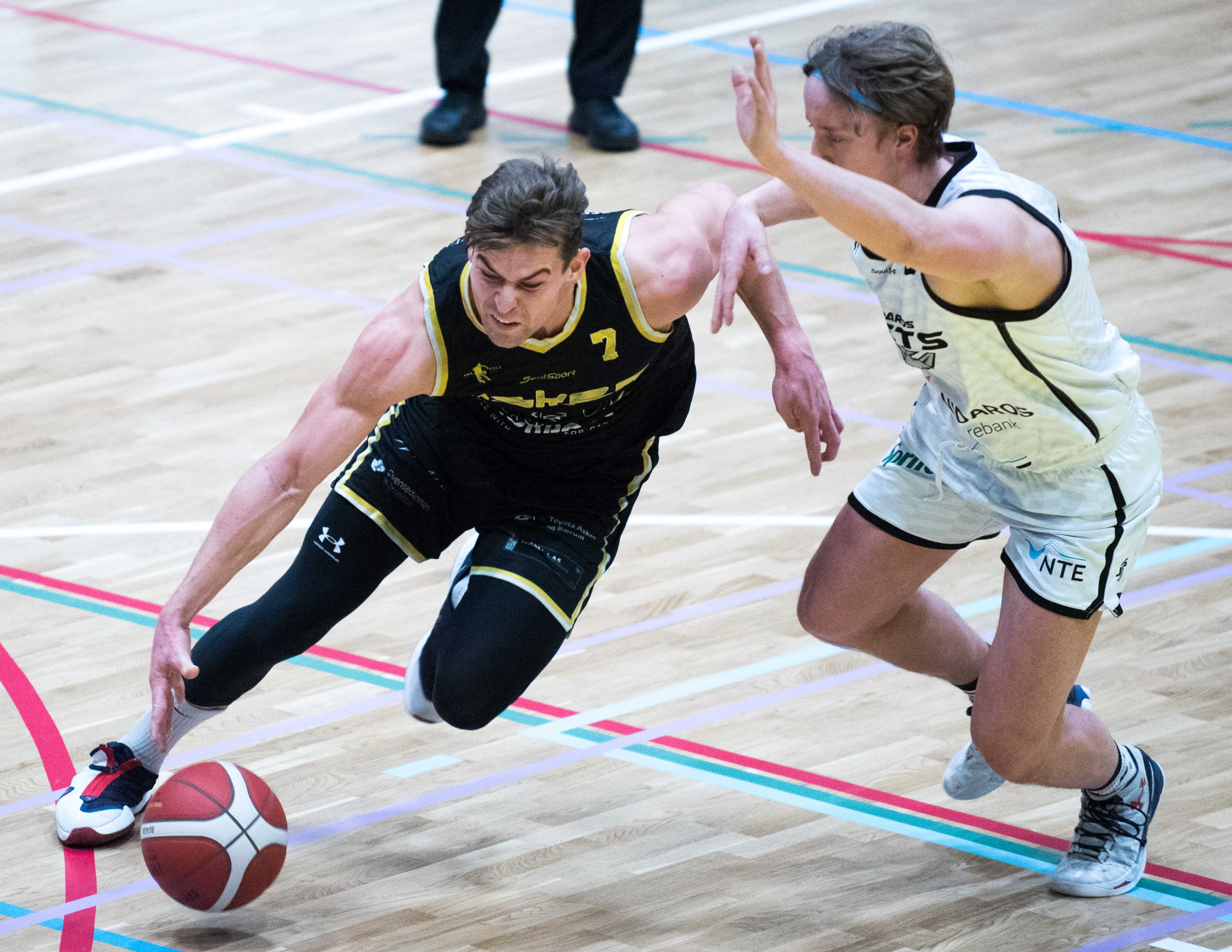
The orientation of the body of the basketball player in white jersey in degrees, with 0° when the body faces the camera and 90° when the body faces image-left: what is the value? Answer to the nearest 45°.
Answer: approximately 45°

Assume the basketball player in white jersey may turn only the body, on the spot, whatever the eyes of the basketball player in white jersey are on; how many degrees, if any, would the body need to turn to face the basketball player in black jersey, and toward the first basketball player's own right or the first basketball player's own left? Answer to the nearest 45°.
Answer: approximately 45° to the first basketball player's own right
